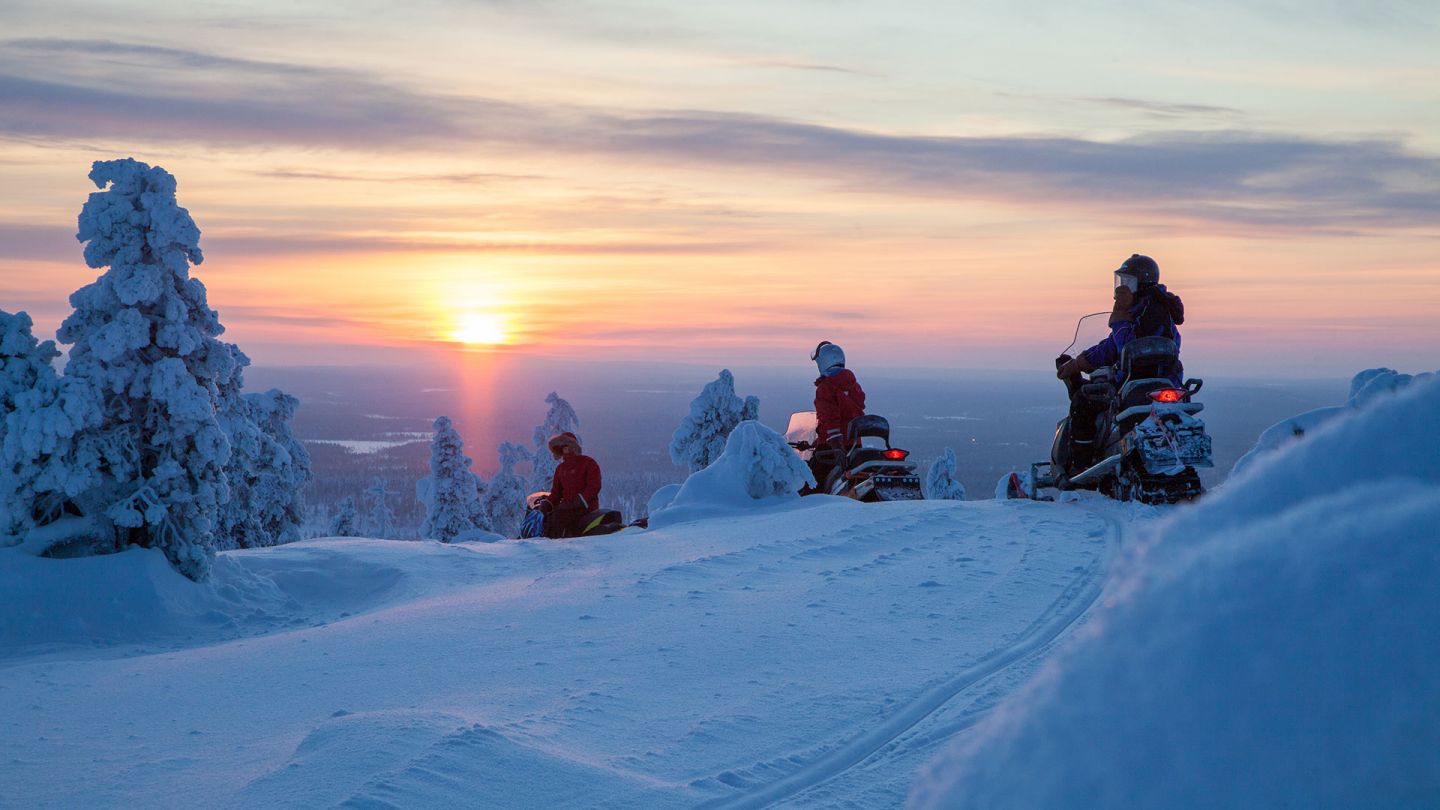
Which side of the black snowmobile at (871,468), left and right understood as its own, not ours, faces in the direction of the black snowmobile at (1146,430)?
back

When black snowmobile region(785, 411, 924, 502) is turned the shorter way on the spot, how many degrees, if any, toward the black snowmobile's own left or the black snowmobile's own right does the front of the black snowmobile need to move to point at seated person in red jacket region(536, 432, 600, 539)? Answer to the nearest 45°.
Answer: approximately 45° to the black snowmobile's own left

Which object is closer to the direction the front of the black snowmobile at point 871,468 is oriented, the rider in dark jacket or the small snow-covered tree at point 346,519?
the small snow-covered tree

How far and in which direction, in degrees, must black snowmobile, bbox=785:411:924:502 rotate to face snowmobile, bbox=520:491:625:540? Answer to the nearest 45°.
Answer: approximately 45° to its left

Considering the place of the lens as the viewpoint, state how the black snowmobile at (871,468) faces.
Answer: facing away from the viewer and to the left of the viewer

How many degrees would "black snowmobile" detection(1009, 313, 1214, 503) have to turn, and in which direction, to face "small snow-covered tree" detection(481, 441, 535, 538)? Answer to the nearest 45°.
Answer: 0° — it already faces it

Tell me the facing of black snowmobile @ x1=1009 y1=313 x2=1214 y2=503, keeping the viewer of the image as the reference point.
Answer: facing away from the viewer and to the left of the viewer

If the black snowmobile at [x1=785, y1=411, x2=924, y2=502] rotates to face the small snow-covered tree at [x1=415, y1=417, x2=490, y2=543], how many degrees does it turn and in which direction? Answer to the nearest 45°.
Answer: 0° — it already faces it

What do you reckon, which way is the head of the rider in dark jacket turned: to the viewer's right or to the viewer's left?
to the viewer's left

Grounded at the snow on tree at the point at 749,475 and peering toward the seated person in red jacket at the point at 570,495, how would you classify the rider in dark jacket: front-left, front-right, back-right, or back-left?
back-left

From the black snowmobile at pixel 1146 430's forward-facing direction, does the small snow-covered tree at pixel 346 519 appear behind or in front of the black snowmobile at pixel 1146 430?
in front

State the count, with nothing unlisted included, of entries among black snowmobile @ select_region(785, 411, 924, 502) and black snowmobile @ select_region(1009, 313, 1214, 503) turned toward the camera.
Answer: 0
